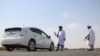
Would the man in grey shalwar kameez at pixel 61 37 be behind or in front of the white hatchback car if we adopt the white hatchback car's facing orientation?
in front

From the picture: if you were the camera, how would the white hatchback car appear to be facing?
facing away from the viewer and to the right of the viewer

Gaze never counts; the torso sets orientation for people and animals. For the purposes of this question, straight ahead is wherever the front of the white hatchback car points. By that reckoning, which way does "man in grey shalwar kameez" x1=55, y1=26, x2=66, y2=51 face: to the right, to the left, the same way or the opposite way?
the opposite way

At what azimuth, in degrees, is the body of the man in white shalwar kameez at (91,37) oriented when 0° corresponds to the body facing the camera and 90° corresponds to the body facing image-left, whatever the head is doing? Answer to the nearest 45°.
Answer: approximately 90°

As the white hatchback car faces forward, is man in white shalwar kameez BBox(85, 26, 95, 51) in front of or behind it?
in front
